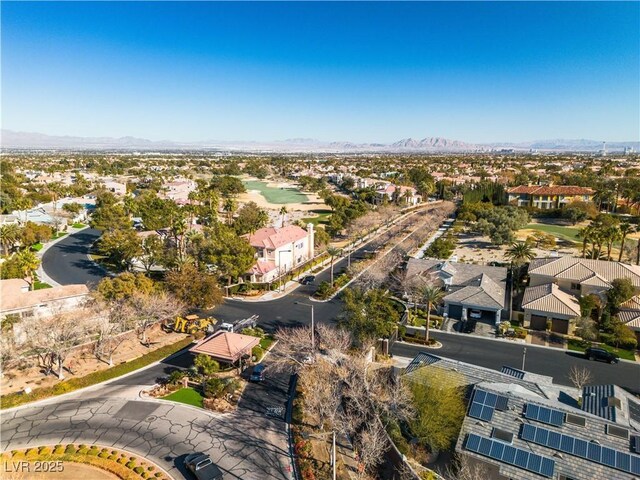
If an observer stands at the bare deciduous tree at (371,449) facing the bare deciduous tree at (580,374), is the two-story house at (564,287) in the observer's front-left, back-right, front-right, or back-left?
front-left

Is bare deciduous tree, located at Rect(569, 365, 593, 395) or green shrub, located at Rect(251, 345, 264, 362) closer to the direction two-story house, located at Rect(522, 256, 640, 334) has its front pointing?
the bare deciduous tree

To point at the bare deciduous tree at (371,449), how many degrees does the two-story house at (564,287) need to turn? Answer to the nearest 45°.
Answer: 0° — it already faces it

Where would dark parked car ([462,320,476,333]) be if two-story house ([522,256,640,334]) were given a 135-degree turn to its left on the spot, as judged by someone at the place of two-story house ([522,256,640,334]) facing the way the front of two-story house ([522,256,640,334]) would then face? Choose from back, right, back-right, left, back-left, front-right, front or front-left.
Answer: back

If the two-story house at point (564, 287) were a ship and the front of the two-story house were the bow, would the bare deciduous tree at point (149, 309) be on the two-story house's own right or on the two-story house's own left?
on the two-story house's own right

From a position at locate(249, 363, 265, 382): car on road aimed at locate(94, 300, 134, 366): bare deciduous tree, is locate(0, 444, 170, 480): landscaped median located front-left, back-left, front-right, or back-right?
front-left

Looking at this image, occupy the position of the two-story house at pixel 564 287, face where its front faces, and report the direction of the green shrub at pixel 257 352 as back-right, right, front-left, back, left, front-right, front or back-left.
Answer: front-right

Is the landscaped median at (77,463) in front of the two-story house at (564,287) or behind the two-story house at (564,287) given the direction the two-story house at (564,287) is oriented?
in front

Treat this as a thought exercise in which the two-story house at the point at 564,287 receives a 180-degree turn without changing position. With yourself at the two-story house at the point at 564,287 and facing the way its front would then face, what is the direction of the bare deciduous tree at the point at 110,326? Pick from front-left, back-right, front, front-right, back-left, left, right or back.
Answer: back-left

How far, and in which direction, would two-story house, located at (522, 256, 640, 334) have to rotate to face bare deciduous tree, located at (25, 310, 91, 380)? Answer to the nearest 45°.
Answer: approximately 45° to its right

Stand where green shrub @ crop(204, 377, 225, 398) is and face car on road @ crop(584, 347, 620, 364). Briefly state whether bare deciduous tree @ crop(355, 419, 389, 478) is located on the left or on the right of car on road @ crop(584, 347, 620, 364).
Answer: right

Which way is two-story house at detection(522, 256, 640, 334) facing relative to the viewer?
toward the camera

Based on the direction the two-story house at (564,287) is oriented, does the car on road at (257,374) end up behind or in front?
in front
